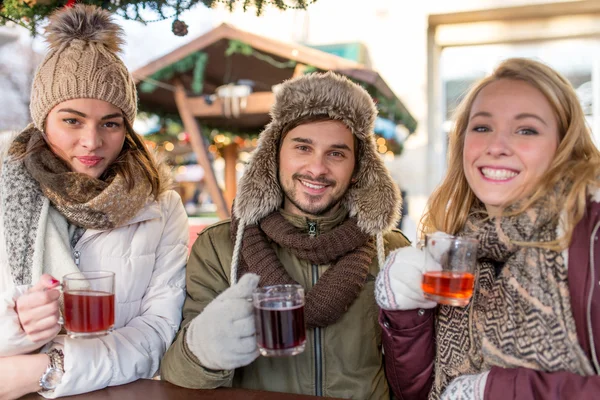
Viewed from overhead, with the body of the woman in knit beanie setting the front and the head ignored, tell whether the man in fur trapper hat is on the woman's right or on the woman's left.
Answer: on the woman's left

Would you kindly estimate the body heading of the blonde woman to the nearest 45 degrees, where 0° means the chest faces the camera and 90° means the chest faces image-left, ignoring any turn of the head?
approximately 45°

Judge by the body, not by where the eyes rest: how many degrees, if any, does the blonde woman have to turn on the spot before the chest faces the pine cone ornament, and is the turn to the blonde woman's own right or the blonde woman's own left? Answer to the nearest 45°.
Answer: approximately 135° to the blonde woman's own right

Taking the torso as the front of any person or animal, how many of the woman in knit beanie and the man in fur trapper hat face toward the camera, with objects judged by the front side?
2
